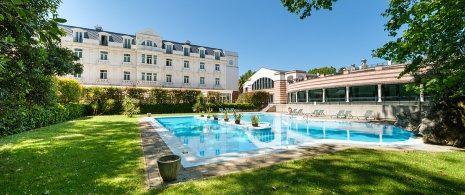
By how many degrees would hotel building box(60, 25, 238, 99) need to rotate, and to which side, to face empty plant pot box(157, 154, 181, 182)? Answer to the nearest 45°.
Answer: approximately 45° to its right

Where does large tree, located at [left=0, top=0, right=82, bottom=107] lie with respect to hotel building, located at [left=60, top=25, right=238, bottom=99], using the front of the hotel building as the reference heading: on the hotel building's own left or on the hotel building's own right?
on the hotel building's own right

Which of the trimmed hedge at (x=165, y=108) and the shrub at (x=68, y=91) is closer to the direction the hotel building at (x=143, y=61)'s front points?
the trimmed hedge

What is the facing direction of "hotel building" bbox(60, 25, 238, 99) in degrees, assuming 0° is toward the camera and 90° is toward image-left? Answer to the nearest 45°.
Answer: approximately 315°

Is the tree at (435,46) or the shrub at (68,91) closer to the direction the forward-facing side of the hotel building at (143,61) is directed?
the tree

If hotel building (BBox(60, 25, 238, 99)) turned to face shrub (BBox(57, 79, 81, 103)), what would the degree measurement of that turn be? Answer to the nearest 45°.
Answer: approximately 45° to its right
